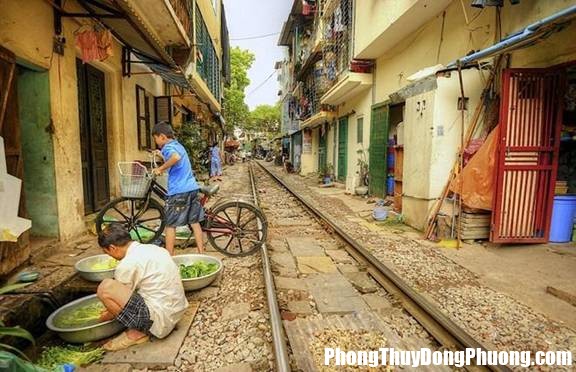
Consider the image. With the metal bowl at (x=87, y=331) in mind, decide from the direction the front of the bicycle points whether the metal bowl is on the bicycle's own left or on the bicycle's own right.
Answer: on the bicycle's own left

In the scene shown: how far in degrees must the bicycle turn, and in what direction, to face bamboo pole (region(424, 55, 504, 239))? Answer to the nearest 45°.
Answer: approximately 180°

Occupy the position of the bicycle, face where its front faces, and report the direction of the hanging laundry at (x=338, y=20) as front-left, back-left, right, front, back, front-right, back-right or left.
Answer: back-right

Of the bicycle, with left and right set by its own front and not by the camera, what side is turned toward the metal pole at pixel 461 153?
back

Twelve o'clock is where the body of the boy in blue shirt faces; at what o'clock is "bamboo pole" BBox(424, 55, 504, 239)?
The bamboo pole is roughly at 6 o'clock from the boy in blue shirt.

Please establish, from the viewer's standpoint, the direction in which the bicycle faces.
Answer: facing to the left of the viewer

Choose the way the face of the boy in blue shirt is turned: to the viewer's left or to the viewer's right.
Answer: to the viewer's left

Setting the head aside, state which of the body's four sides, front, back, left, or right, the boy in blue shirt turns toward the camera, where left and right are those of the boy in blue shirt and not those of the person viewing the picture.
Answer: left

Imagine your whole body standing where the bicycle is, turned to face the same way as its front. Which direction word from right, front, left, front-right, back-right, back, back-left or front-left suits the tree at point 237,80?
right
